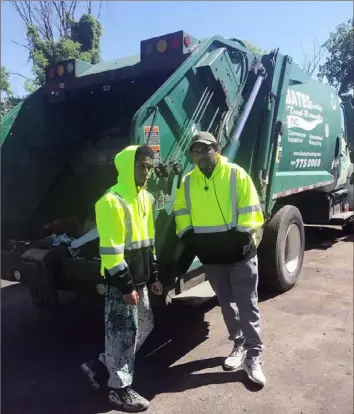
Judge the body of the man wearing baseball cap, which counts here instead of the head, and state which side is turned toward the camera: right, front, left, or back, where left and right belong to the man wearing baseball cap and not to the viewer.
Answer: front

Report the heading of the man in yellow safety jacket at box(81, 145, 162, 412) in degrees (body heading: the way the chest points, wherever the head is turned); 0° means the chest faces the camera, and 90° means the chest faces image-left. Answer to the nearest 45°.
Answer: approximately 315°

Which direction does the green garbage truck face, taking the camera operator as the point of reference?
facing away from the viewer and to the right of the viewer

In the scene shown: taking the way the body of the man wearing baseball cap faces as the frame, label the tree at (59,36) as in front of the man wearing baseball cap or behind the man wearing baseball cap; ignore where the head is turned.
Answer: behind

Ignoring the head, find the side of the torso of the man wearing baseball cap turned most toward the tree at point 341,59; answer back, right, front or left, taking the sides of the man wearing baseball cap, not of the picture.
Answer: back

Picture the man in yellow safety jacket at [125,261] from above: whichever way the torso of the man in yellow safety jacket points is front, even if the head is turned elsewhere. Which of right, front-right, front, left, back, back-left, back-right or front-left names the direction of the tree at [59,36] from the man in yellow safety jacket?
back-left

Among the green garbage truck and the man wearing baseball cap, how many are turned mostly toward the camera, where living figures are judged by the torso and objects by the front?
1

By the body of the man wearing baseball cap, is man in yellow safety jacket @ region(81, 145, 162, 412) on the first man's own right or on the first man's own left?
on the first man's own right
